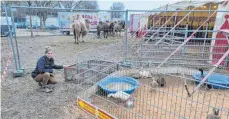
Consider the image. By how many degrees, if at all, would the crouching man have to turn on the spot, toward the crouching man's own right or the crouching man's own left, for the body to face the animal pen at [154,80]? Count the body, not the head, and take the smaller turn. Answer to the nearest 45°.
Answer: approximately 45° to the crouching man's own left

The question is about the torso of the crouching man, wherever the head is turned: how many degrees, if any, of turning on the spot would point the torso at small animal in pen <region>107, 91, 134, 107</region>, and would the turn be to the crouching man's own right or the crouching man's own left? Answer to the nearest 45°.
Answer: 0° — they already face it

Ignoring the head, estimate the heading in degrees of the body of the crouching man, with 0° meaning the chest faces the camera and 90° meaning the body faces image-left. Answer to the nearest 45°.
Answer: approximately 315°

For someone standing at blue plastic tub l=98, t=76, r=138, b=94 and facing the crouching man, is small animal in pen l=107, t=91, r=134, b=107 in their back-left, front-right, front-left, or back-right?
back-left
